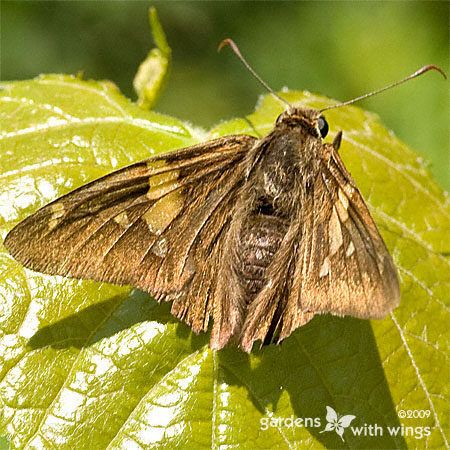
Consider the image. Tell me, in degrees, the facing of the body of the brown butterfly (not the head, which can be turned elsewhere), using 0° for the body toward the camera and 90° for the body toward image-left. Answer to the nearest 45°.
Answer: approximately 180°
